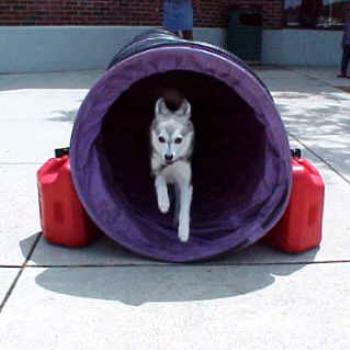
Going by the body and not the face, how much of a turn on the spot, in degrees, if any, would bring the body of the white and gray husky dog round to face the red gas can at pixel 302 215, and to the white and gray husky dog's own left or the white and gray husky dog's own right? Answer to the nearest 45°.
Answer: approximately 90° to the white and gray husky dog's own left

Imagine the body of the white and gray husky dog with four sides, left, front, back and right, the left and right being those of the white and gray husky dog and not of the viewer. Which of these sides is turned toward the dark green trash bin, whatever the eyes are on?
back

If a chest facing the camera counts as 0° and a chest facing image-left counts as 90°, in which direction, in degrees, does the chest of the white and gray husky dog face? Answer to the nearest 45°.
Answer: approximately 0°

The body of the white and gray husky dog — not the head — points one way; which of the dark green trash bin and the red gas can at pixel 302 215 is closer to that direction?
the red gas can

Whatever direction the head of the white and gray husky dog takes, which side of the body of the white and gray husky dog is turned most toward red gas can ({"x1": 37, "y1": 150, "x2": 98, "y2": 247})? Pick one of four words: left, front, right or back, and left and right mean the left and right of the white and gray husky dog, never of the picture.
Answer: right
